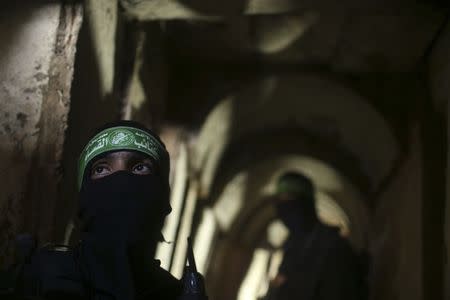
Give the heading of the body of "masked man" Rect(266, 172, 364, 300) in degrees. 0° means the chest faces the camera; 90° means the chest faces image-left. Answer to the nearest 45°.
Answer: approximately 45°

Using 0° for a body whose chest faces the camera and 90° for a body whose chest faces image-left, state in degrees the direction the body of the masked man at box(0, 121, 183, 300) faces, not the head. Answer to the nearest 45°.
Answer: approximately 0°

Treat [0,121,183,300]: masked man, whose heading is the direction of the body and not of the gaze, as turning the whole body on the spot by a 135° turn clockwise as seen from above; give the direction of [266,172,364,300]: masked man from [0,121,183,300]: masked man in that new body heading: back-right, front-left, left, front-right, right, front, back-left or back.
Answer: right
